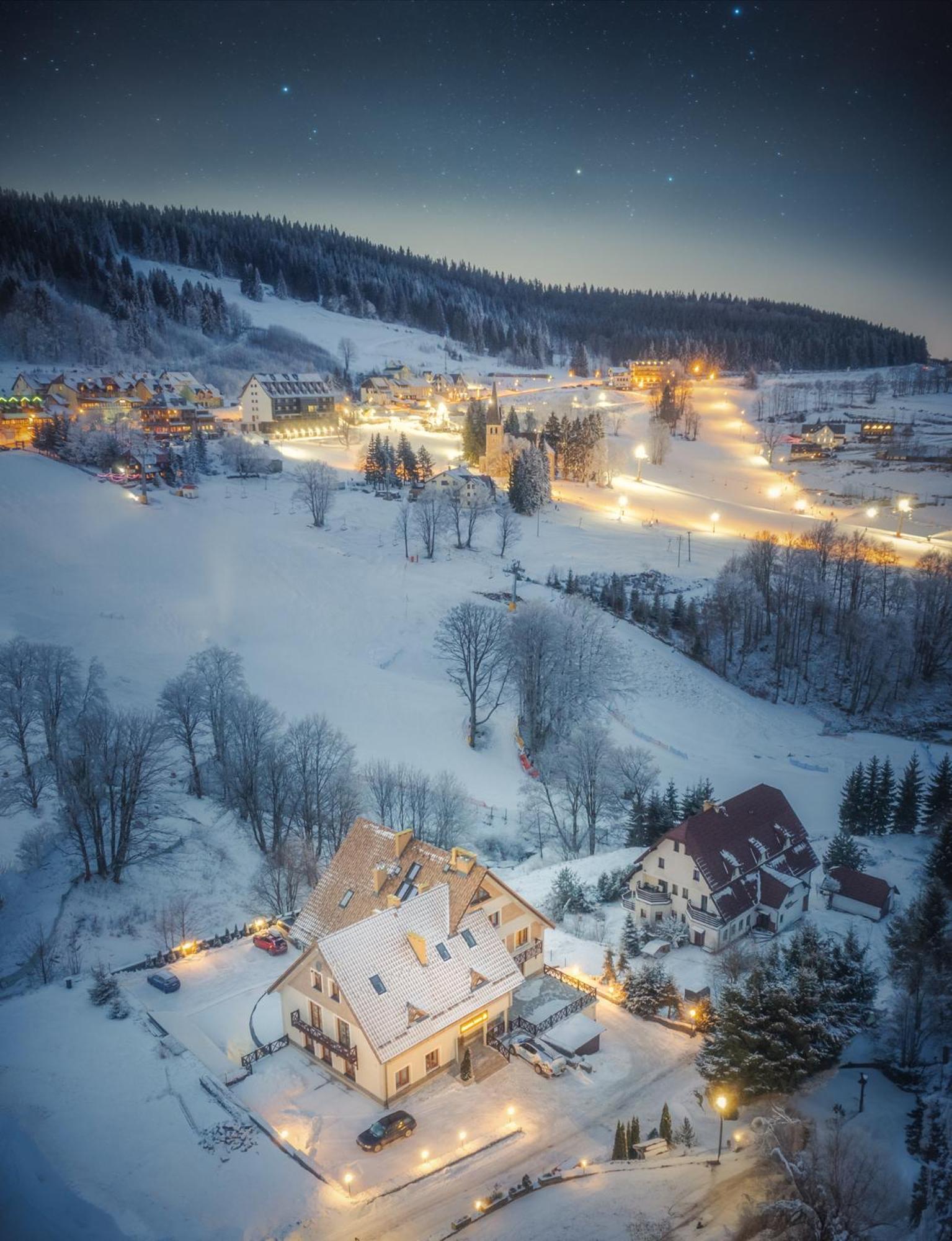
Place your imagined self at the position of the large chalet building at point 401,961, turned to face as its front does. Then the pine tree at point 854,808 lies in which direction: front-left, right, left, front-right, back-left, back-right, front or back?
left

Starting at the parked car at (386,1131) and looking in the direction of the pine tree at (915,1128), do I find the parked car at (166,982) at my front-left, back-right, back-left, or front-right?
back-left

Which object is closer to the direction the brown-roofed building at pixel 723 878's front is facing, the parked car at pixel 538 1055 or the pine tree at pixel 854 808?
the parked car

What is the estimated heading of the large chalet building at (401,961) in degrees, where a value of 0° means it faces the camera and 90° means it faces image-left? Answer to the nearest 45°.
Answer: approximately 315°

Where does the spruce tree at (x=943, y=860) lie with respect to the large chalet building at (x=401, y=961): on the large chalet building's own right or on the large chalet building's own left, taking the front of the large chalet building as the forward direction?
on the large chalet building's own left

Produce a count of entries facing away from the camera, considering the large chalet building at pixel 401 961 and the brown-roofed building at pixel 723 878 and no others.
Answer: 0

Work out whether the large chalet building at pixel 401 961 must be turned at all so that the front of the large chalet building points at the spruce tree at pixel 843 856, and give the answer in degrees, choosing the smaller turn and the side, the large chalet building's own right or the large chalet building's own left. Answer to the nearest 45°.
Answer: approximately 90° to the large chalet building's own left
